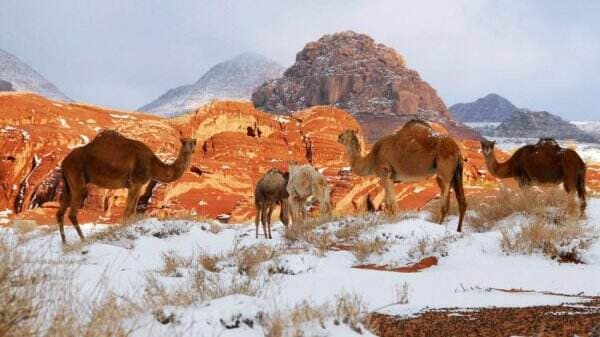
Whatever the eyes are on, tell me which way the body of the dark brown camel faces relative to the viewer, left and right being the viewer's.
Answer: facing to the left of the viewer

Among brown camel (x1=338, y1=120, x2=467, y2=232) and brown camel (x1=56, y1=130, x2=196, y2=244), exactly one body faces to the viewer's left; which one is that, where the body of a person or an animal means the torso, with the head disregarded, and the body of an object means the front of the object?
brown camel (x1=338, y1=120, x2=467, y2=232)

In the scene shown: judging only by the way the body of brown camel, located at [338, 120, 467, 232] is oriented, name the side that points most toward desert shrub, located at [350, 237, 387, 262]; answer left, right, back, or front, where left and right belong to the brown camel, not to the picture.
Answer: left

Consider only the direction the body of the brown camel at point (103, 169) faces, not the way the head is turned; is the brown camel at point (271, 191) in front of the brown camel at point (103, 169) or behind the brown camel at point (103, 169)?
in front

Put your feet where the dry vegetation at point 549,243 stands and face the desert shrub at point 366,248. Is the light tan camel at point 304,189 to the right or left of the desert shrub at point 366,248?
right

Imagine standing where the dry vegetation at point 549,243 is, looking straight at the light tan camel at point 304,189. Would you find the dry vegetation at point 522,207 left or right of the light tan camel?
right

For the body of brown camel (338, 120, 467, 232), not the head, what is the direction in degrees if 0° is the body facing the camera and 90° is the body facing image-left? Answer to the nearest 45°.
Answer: approximately 90°

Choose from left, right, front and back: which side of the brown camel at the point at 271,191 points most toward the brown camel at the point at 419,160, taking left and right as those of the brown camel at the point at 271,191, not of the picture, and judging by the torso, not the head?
front

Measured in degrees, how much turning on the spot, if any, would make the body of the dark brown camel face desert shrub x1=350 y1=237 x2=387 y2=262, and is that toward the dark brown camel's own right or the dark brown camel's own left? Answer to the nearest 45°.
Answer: approximately 45° to the dark brown camel's own left

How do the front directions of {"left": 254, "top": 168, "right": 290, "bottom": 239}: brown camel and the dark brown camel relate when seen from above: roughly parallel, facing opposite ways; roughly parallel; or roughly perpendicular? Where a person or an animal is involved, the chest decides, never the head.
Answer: roughly perpendicular

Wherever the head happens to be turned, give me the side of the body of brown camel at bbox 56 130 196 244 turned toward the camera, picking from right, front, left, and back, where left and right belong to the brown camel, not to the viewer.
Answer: right

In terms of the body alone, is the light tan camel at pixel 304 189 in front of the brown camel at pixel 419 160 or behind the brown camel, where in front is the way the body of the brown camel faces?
in front
